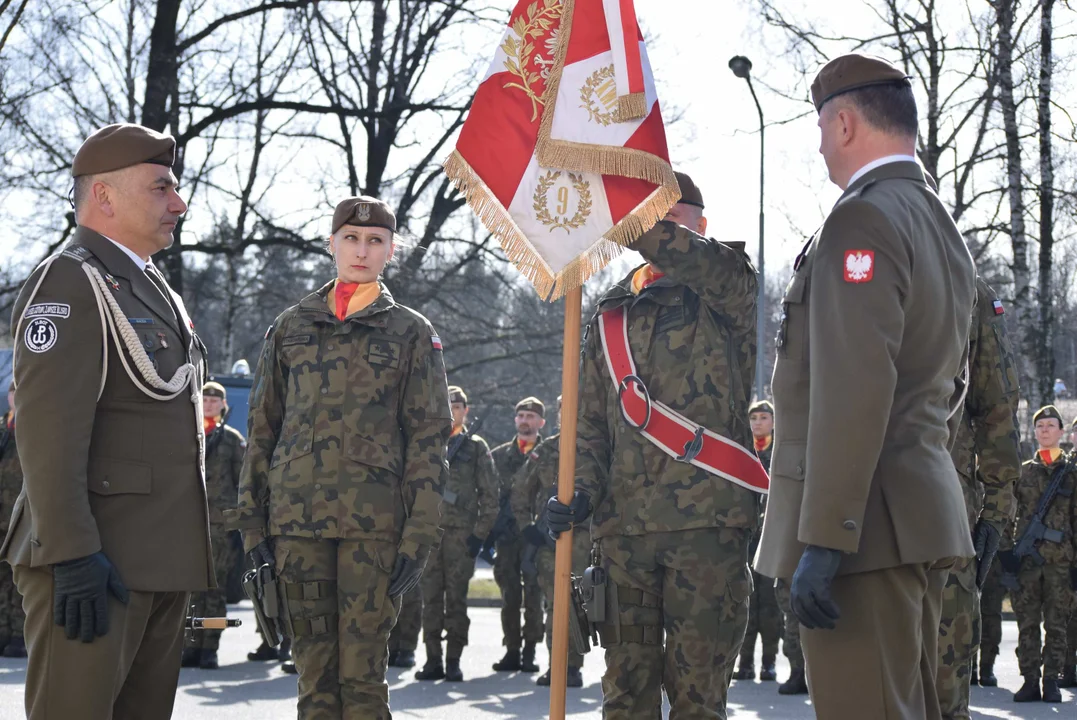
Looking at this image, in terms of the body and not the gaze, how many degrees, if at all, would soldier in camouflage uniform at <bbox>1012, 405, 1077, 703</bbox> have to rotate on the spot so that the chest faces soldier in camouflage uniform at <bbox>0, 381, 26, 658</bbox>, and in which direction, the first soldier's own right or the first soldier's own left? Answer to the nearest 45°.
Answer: approximately 90° to the first soldier's own right

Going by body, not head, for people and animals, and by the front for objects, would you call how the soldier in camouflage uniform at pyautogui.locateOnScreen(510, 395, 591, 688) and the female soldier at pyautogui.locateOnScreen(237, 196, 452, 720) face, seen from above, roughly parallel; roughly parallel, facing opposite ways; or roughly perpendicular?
roughly parallel

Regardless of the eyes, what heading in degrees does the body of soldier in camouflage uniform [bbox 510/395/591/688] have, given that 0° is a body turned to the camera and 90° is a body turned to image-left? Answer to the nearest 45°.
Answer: approximately 0°

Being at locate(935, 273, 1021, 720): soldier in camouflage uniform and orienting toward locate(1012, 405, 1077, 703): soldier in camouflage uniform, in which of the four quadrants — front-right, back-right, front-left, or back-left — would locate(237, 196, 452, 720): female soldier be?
back-left

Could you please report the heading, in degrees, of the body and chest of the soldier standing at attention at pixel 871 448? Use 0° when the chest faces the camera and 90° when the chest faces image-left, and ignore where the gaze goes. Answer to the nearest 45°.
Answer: approximately 135°

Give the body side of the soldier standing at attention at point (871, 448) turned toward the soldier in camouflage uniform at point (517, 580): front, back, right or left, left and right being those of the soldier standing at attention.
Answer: front

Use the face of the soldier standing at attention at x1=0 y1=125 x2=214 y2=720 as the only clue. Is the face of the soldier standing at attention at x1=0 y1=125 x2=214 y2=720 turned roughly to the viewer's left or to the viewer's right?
to the viewer's right

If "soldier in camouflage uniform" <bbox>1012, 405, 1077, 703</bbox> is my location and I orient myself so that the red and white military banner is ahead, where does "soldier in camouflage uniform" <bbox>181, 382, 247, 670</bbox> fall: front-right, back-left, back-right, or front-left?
front-right

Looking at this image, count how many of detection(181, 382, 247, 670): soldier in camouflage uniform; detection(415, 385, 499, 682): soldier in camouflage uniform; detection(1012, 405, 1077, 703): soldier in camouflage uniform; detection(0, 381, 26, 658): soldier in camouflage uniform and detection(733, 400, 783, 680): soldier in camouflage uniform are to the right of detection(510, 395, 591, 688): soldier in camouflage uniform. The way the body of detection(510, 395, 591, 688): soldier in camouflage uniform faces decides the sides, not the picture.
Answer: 3

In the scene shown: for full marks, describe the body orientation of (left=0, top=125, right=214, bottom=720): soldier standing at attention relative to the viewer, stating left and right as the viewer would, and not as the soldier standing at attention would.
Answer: facing to the right of the viewer

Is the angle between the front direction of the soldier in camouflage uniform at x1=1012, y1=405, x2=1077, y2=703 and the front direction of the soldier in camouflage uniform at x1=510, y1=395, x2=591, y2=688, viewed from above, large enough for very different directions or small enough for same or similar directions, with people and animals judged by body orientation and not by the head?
same or similar directions

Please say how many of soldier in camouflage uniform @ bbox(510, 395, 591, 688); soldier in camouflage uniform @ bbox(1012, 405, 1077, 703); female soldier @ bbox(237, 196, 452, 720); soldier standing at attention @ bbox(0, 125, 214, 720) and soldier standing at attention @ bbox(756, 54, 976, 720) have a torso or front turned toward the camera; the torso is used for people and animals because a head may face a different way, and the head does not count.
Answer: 3

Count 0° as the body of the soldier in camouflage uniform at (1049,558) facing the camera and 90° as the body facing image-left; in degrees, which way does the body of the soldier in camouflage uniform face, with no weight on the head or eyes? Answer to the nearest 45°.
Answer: approximately 0°

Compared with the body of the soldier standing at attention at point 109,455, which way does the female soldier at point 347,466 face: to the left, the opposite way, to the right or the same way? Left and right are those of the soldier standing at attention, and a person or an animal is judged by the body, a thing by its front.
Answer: to the right

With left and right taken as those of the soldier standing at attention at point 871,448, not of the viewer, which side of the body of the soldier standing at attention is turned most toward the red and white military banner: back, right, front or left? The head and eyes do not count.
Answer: front

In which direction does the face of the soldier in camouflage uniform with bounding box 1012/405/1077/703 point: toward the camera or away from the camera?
toward the camera

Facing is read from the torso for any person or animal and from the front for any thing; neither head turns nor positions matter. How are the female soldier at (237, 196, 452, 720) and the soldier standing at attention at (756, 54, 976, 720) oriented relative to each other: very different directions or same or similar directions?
very different directions

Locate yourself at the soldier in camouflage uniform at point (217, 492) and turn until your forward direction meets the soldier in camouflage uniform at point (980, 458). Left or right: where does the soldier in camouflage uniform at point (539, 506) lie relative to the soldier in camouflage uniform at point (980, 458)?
left
